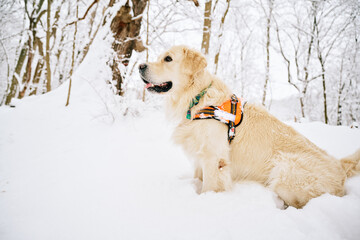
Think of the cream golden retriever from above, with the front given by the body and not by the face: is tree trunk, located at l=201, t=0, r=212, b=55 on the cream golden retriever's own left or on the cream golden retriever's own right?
on the cream golden retriever's own right

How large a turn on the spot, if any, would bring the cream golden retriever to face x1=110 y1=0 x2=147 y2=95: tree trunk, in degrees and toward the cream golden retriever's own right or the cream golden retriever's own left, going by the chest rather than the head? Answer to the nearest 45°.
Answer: approximately 45° to the cream golden retriever's own right

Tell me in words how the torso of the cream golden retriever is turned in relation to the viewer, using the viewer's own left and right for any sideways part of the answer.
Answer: facing to the left of the viewer
